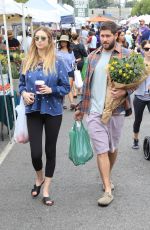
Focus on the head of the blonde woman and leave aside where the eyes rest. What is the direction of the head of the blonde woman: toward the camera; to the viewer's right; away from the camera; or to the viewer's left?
toward the camera

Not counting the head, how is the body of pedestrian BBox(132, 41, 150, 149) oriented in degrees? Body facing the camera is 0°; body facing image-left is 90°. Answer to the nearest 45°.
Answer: approximately 0°

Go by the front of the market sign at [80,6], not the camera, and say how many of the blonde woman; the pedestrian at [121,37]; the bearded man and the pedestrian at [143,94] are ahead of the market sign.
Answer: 4

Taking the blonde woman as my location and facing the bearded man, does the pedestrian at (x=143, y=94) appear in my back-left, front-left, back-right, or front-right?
front-left

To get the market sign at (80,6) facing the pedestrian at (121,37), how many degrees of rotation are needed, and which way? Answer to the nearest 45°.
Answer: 0° — it already faces them

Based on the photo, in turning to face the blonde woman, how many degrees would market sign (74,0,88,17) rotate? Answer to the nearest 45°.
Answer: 0° — it already faces them

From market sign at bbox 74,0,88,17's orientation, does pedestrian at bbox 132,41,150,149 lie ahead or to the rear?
ahead

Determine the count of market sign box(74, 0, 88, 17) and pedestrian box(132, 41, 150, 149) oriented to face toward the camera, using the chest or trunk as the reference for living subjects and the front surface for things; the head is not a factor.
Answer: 2

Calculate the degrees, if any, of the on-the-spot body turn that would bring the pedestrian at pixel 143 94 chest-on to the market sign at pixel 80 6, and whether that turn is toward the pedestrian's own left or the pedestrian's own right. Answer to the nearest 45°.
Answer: approximately 180°

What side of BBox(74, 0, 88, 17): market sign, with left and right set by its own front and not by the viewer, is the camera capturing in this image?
front

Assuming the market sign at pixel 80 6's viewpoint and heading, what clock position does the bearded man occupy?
The bearded man is roughly at 12 o'clock from the market sign.

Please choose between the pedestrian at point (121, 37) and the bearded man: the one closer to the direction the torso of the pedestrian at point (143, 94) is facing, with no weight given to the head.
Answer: the bearded man

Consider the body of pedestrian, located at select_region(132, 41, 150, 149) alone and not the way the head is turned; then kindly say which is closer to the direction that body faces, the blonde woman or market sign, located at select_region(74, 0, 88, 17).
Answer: the blonde woman

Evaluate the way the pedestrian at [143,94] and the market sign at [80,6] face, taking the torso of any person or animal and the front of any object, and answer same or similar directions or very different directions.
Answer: same or similar directions

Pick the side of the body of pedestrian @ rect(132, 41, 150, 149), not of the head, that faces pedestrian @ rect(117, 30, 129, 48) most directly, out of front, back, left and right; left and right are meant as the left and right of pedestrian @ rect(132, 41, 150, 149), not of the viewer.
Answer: back
